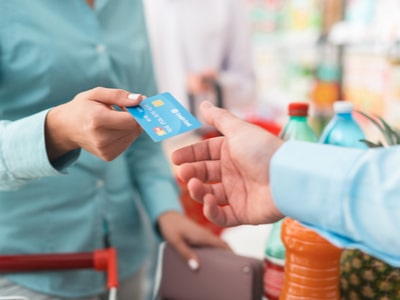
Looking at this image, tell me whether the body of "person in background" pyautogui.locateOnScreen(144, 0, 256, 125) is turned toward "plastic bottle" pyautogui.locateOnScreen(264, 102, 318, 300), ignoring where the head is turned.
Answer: yes

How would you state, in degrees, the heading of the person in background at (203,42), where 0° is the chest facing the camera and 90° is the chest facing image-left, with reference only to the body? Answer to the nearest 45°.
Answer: approximately 0°
